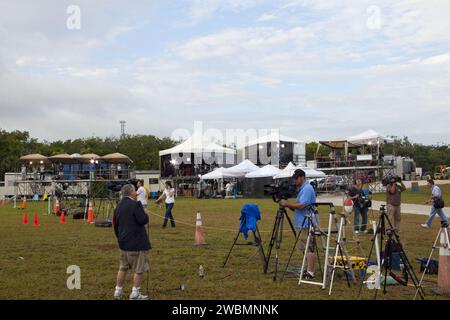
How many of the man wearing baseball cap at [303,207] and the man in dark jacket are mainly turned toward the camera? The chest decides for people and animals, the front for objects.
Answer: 0

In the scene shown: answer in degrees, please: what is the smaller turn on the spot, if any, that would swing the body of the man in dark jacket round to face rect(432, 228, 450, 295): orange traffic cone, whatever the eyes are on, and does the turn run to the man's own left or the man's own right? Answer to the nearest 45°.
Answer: approximately 45° to the man's own right

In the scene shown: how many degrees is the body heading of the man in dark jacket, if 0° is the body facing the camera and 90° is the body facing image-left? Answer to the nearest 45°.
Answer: approximately 225°

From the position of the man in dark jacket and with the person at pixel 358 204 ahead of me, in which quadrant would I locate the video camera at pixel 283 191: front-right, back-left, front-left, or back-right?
front-right

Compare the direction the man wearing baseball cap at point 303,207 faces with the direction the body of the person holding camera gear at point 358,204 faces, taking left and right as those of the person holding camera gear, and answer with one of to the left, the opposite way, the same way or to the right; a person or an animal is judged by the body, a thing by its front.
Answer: to the right

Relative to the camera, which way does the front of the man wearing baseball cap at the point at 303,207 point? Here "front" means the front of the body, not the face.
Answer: to the viewer's left

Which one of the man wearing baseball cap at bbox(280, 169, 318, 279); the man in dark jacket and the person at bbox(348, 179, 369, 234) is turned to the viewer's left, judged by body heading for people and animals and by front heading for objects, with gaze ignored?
the man wearing baseball cap

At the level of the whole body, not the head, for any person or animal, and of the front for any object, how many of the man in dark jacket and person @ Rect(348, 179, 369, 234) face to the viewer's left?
0

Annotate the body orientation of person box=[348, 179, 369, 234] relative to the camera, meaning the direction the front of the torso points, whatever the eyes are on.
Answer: toward the camera

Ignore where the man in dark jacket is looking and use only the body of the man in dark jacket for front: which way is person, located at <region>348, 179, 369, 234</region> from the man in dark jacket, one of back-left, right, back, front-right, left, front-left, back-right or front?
front

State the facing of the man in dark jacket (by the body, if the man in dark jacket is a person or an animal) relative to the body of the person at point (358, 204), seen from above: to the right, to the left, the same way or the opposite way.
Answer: the opposite way

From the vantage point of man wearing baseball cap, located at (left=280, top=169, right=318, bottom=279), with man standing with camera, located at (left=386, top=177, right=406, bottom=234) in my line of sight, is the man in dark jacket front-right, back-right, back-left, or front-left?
back-left

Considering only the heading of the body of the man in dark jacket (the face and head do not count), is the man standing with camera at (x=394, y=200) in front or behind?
in front

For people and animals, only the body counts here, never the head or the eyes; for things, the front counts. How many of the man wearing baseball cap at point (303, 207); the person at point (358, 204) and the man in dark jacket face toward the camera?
1
